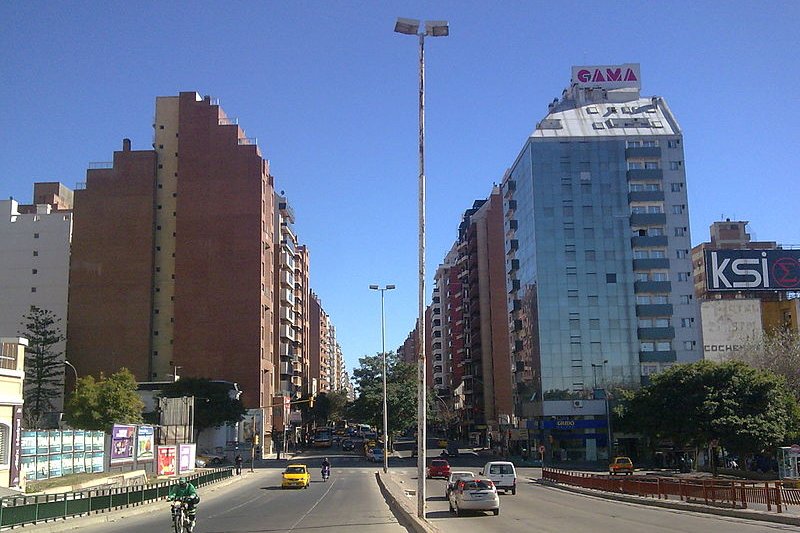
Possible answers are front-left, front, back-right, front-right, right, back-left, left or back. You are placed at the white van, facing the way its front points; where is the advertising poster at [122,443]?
left

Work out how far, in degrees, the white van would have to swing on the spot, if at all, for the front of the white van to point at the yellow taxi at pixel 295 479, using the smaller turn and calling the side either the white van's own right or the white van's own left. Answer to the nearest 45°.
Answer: approximately 45° to the white van's own left

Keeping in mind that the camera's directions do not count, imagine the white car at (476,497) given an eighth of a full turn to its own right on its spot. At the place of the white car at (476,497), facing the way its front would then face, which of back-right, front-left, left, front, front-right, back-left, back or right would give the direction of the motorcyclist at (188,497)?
back

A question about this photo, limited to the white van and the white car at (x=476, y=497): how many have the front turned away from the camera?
2

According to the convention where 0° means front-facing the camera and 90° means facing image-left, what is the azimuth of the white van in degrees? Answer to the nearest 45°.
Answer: approximately 180°

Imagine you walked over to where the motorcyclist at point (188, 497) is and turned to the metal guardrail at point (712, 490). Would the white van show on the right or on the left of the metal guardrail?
left

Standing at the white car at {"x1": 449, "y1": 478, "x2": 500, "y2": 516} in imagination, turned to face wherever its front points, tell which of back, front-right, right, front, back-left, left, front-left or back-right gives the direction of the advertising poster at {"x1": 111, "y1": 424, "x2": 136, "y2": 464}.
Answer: front-left

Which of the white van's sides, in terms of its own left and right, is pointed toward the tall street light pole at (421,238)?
back

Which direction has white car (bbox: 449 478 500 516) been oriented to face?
away from the camera

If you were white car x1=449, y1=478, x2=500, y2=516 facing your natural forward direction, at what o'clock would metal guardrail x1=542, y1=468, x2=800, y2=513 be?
The metal guardrail is roughly at 3 o'clock from the white car.

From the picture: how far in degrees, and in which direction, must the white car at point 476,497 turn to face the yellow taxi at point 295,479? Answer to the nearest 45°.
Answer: approximately 45° to its left

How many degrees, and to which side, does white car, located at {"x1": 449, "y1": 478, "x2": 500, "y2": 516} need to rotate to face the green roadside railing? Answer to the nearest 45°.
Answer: approximately 90° to its left

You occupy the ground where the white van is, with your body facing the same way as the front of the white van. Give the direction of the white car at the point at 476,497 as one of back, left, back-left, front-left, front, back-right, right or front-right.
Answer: back
